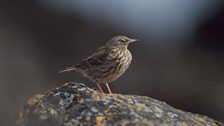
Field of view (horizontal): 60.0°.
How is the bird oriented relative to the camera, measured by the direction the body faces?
to the viewer's right
